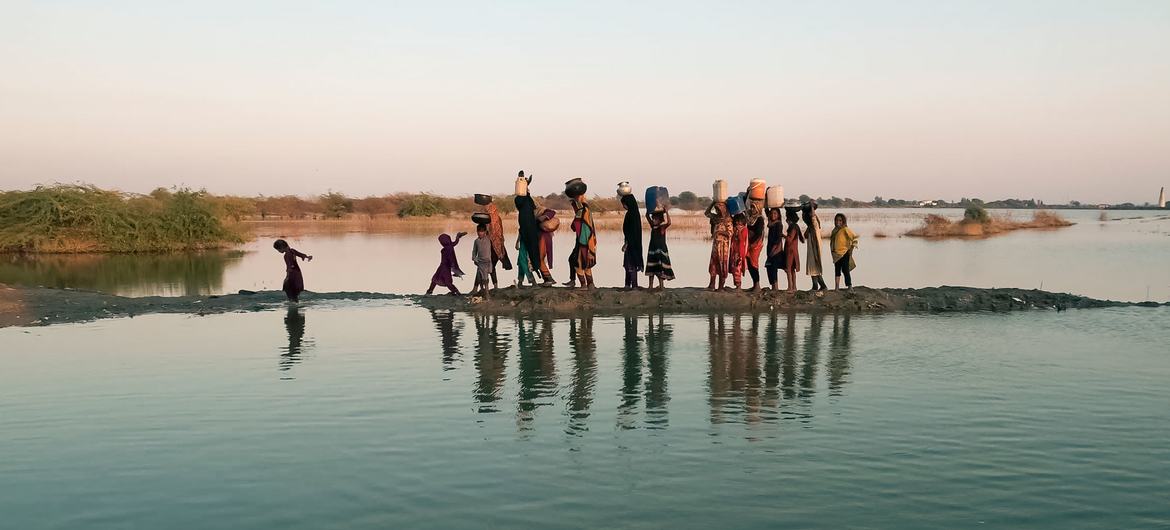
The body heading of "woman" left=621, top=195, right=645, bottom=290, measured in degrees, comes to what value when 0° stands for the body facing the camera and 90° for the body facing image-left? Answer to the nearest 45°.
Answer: approximately 90°

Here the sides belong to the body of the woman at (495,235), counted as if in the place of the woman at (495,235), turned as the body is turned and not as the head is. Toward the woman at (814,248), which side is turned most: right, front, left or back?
back

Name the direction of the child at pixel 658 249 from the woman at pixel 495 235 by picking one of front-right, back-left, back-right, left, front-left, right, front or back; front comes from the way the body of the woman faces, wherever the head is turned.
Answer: back

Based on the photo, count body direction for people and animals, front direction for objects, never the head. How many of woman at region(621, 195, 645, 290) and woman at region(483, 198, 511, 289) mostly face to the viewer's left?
2

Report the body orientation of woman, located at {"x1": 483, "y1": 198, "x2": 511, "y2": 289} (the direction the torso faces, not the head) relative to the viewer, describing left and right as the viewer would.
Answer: facing to the left of the viewer

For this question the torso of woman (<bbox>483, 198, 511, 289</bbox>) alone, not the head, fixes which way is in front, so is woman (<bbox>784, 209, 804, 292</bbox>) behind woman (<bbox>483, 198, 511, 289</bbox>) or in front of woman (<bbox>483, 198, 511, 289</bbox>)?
behind

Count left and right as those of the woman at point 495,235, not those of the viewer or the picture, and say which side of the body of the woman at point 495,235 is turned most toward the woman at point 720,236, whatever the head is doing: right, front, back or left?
back

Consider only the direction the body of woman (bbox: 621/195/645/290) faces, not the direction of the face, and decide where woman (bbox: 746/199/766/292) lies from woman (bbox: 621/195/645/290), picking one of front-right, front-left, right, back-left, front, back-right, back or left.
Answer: back

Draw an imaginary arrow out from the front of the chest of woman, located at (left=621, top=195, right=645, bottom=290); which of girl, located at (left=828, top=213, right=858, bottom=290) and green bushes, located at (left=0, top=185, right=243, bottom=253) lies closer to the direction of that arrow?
the green bushes

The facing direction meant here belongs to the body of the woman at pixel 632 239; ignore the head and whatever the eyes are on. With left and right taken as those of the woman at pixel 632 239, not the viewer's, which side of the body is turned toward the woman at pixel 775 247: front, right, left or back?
back

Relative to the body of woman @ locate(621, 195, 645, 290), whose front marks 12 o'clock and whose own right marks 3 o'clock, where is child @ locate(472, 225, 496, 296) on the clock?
The child is roughly at 12 o'clock from the woman.

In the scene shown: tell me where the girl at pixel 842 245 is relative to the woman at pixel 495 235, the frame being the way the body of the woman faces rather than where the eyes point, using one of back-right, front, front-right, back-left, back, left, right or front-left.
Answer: back

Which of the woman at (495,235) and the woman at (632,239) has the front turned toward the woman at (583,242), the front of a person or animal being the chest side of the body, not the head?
the woman at (632,239)
